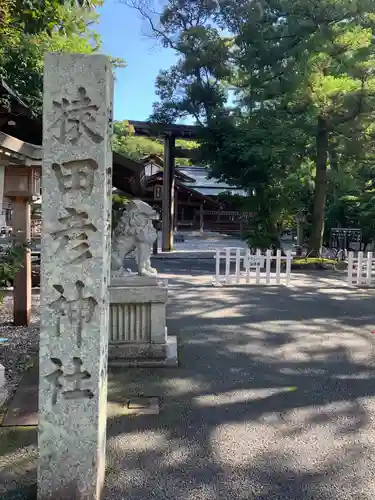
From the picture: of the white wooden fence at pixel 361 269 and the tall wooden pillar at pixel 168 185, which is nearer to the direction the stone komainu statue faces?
the white wooden fence

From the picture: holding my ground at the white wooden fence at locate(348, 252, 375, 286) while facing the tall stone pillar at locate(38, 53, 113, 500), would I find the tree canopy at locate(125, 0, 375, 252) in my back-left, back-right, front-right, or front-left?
back-right
